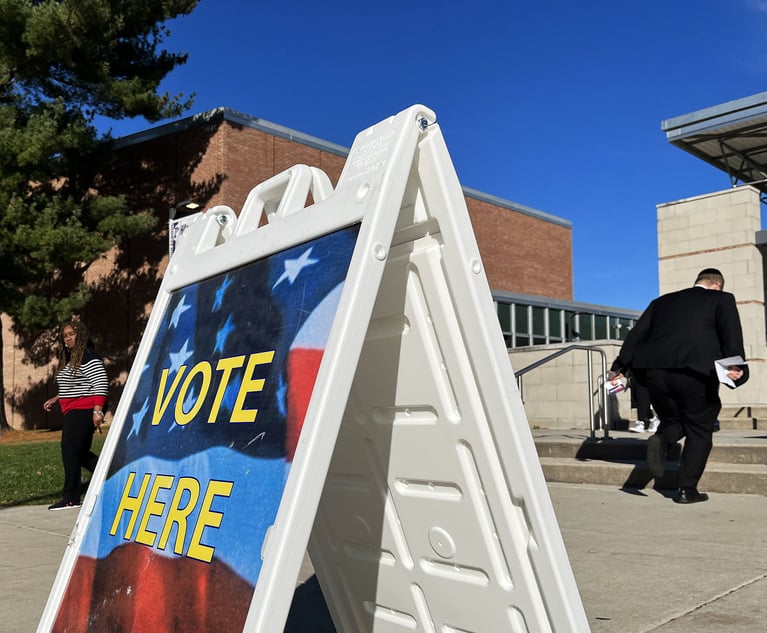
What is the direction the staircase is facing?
toward the camera

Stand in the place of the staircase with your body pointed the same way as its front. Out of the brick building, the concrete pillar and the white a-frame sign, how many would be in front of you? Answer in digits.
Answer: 1

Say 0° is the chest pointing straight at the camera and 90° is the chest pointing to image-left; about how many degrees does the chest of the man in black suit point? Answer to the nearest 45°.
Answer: approximately 225°

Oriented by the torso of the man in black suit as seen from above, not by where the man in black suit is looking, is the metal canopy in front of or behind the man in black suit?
in front

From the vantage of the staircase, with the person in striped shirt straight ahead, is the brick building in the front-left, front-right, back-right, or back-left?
front-right

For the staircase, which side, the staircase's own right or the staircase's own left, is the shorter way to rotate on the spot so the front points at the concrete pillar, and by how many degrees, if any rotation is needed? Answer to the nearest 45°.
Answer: approximately 180°

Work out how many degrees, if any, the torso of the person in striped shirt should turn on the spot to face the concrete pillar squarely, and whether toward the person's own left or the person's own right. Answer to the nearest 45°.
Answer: approximately 135° to the person's own left

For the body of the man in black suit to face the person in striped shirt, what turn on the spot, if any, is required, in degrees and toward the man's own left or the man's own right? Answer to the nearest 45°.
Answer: approximately 135° to the man's own left

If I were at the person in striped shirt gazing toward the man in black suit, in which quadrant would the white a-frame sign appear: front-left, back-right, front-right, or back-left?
front-right

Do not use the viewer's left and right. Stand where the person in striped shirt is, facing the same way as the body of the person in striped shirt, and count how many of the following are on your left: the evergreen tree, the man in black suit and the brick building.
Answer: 1

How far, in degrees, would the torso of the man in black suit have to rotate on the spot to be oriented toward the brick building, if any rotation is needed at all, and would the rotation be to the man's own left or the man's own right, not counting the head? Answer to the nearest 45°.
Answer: approximately 90° to the man's own left

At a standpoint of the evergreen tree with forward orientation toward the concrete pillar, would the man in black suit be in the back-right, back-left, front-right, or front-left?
front-right

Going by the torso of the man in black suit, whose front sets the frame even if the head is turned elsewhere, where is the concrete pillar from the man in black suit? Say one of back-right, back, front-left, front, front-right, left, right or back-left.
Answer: front-left

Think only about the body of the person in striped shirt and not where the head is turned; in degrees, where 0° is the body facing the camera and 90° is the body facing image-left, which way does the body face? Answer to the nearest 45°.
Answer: approximately 45°

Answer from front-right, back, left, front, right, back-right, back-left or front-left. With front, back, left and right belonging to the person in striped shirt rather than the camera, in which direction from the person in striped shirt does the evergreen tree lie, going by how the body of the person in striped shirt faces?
back-right

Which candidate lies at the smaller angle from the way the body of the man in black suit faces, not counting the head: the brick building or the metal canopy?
the metal canopy
